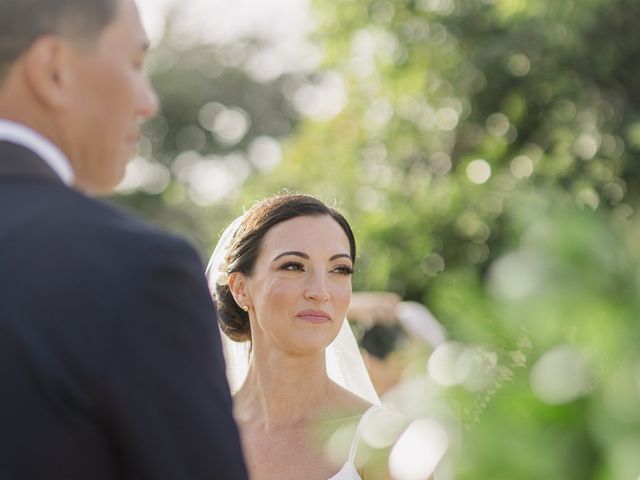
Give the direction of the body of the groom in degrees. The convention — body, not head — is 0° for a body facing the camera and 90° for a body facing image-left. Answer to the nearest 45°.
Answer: approximately 225°

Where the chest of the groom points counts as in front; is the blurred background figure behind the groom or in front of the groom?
in front

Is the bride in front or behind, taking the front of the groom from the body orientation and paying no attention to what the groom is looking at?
in front
